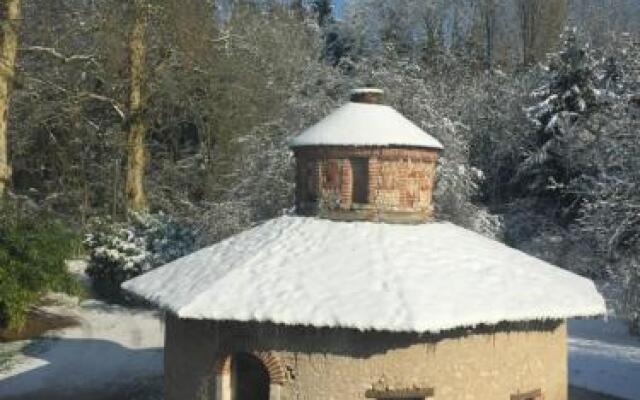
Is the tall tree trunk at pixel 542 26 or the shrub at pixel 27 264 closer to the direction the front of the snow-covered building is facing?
the shrub

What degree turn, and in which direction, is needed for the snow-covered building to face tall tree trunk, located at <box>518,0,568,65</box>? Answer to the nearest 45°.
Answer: approximately 135° to its right

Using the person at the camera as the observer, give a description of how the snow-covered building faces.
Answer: facing the viewer and to the left of the viewer

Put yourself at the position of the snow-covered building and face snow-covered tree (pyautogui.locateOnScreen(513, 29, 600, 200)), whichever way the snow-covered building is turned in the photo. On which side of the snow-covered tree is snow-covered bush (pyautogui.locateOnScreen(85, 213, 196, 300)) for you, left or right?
left

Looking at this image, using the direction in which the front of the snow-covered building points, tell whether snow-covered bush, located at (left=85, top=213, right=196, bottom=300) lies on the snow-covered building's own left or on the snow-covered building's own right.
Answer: on the snow-covered building's own right

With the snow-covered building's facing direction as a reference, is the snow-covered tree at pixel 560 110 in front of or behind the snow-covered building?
behind

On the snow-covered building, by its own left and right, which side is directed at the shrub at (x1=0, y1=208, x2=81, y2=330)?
right

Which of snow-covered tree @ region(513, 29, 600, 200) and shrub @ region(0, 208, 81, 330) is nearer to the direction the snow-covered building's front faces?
the shrub
